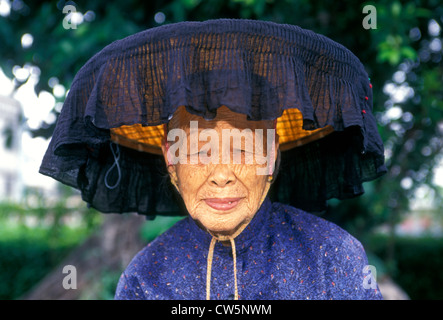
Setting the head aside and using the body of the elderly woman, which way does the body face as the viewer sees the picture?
toward the camera
